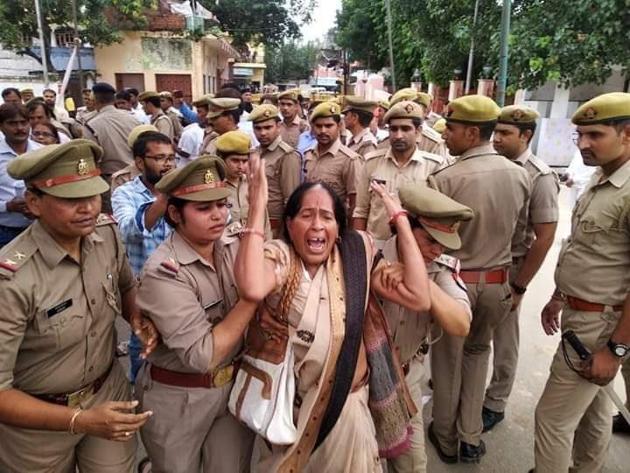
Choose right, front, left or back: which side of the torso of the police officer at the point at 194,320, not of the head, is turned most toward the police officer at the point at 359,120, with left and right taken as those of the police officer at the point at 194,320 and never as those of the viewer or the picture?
left

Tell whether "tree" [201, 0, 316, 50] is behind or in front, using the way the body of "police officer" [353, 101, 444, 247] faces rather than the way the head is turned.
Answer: behind

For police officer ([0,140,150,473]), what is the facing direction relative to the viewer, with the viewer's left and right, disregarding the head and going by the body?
facing the viewer and to the right of the viewer

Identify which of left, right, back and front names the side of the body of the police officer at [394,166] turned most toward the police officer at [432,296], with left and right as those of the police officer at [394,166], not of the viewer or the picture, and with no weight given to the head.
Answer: front

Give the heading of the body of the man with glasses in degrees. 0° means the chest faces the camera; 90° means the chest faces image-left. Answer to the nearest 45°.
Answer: approximately 315°

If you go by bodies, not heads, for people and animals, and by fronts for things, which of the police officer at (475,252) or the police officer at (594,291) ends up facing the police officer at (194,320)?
the police officer at (594,291)

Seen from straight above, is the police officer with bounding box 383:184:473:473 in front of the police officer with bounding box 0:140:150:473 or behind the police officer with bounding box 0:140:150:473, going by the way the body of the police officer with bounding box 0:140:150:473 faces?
in front

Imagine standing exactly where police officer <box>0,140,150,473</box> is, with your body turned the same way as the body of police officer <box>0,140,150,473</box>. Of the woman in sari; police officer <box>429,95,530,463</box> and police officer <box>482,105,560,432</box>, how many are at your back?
0

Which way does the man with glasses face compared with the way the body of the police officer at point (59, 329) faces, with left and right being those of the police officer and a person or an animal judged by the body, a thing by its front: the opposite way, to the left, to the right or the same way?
the same way

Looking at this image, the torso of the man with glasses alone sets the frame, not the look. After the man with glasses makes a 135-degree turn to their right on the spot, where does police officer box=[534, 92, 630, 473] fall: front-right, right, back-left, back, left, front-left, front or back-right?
back-left

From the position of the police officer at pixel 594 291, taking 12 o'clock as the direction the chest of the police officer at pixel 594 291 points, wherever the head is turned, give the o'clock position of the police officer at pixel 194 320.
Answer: the police officer at pixel 194 320 is roughly at 12 o'clock from the police officer at pixel 594 291.

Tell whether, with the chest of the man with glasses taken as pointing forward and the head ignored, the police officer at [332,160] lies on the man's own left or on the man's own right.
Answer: on the man's own left

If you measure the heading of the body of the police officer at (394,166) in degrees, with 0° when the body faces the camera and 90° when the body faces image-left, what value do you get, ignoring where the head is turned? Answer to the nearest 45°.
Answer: approximately 0°

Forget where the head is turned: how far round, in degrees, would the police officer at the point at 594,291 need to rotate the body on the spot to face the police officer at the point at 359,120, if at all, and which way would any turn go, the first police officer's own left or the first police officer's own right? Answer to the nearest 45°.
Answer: approximately 90° to the first police officer's own right

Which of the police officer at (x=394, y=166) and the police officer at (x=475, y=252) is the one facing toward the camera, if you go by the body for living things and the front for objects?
the police officer at (x=394, y=166)

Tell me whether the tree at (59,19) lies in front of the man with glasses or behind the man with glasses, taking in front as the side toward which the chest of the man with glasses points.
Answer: behind

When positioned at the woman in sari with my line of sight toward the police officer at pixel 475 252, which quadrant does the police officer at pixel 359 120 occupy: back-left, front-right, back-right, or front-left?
front-left

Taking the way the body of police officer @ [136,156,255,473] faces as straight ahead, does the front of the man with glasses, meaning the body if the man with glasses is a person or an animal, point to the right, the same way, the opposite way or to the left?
the same way

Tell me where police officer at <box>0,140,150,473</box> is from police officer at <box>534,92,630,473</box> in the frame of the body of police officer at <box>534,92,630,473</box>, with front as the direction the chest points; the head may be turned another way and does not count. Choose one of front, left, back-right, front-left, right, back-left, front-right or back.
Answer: front
